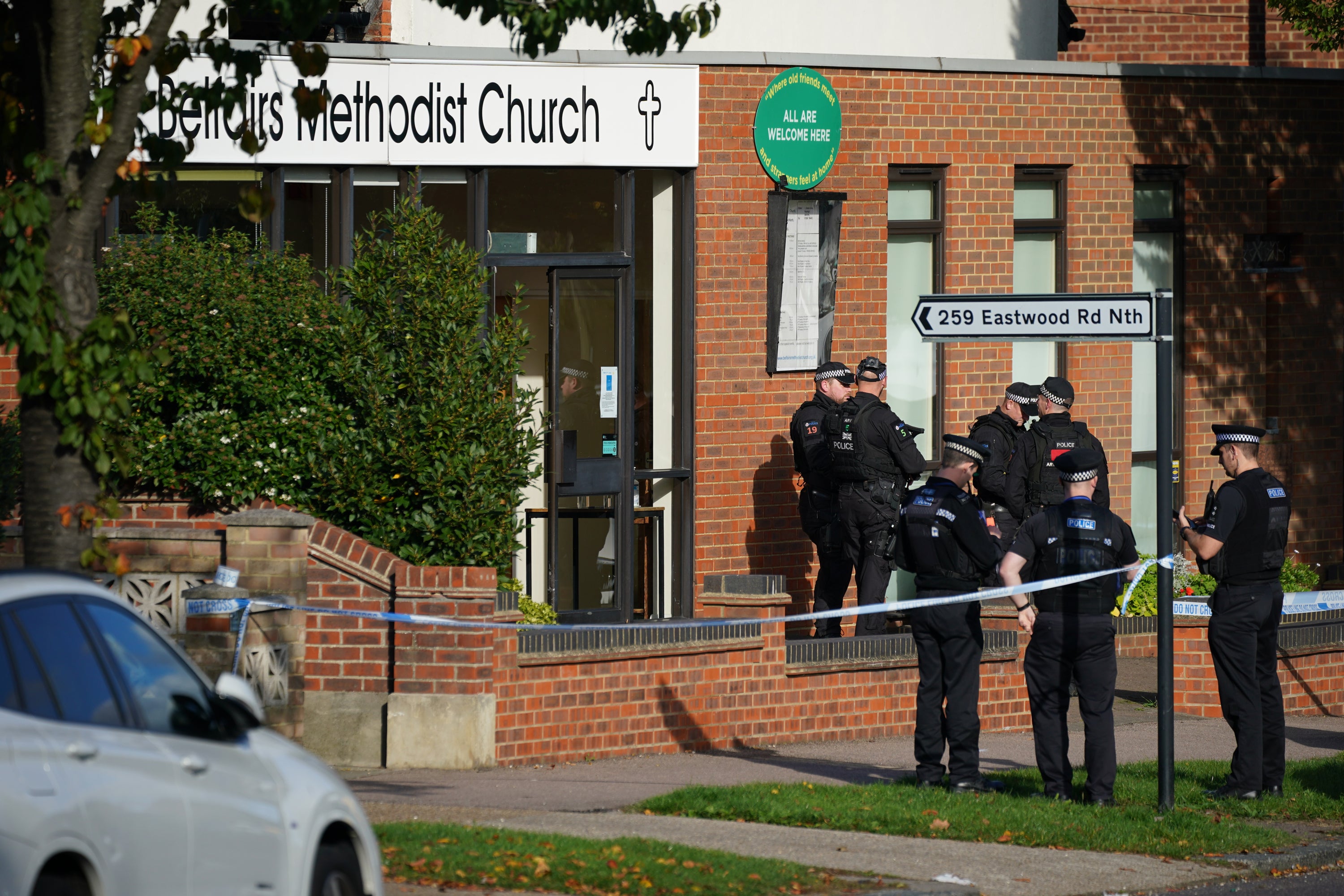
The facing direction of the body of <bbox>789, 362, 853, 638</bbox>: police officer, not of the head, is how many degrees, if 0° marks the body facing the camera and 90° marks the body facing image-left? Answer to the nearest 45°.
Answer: approximately 270°

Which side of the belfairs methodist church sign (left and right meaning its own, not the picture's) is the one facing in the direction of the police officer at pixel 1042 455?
left

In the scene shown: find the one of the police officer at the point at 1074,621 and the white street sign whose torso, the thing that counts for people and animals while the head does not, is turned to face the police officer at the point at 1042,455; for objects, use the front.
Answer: the police officer at the point at 1074,621

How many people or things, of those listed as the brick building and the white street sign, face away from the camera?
0

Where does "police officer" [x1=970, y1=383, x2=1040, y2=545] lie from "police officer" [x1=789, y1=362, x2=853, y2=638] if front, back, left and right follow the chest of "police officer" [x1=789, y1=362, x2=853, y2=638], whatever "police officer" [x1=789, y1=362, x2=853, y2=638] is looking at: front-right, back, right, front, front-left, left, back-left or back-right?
front

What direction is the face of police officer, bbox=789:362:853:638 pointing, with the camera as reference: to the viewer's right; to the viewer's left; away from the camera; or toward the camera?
to the viewer's right

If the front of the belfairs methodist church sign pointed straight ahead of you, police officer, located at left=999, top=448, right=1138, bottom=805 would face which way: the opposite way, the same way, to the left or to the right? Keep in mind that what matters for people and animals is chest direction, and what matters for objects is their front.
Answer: the opposite way

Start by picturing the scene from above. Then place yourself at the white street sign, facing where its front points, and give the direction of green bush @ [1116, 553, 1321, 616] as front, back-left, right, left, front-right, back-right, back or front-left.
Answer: back

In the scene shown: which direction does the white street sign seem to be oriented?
toward the camera

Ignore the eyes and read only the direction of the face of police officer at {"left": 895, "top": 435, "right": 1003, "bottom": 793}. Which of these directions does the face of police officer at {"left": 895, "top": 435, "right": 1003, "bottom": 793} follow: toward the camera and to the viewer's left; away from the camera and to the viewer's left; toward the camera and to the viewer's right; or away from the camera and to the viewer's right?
away from the camera and to the viewer's right

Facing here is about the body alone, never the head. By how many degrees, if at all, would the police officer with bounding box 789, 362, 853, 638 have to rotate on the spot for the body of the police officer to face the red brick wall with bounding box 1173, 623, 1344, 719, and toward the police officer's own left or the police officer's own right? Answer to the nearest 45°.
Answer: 0° — they already face it

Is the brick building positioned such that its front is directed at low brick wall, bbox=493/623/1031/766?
yes

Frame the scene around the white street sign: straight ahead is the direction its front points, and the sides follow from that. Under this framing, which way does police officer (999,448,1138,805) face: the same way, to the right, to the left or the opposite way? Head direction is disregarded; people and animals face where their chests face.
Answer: the opposite way

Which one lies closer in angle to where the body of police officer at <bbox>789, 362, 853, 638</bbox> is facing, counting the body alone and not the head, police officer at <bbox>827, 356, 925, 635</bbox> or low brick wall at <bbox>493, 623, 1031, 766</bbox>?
the police officer
